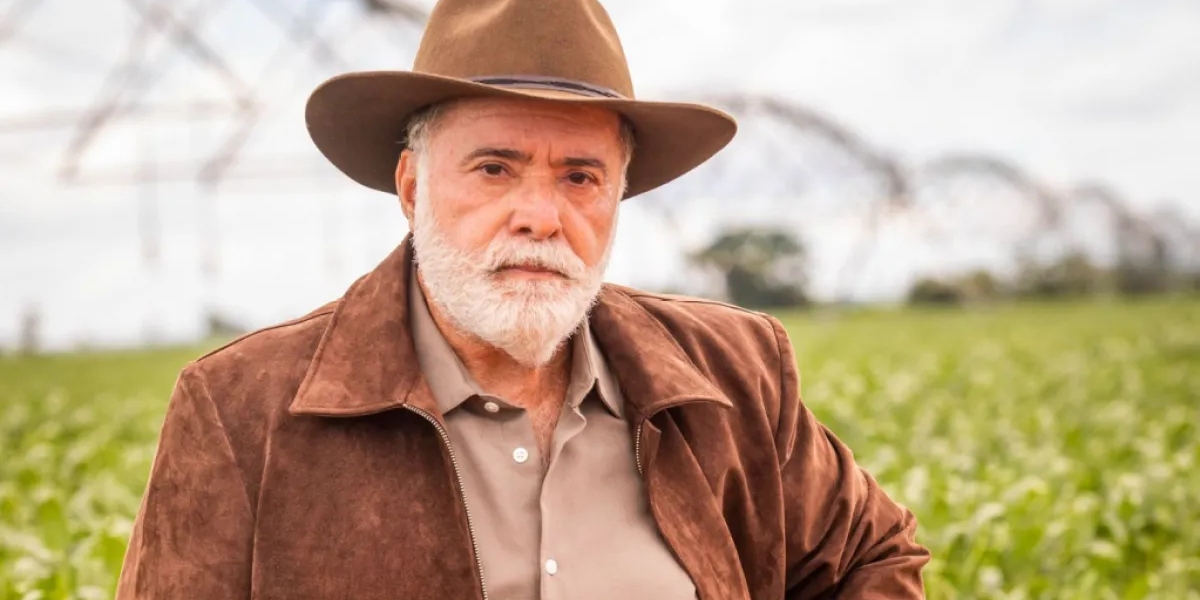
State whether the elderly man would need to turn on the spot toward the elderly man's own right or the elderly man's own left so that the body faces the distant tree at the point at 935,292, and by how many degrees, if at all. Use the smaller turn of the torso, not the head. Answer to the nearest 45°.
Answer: approximately 180°

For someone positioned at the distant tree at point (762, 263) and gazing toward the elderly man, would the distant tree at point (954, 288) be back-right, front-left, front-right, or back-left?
back-left

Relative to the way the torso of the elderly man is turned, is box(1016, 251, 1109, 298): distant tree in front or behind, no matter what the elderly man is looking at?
behind

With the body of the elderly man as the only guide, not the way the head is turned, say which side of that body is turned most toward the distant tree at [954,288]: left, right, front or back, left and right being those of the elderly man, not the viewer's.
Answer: back

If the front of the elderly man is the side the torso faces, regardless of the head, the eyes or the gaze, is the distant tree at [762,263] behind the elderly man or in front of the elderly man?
behind

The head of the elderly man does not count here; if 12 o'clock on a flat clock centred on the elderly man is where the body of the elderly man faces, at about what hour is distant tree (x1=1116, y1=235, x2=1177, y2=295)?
The distant tree is roughly at 7 o'clock from the elderly man.

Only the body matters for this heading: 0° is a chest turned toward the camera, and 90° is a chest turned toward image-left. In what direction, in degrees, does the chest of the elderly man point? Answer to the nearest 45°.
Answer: approximately 0°
